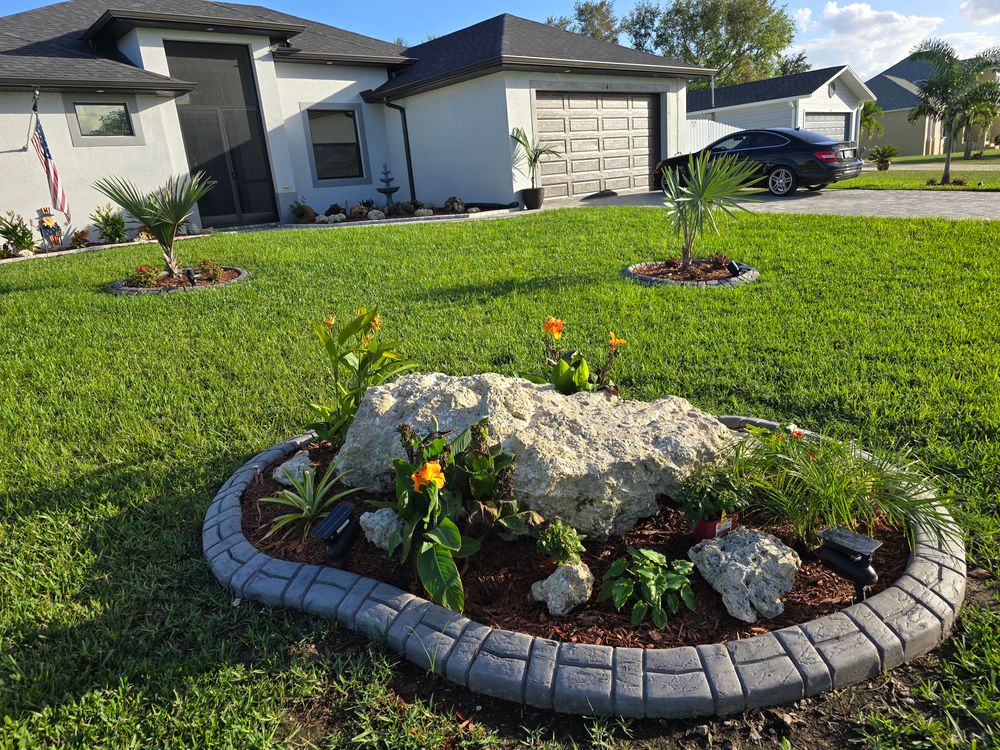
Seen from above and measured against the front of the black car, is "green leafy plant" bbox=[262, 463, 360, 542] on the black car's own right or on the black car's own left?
on the black car's own left

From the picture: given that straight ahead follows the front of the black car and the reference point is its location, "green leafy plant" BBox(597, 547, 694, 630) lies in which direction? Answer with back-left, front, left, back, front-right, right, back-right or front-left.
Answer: back-left

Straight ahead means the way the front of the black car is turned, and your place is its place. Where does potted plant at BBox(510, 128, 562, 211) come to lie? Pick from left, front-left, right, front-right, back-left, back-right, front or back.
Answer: front-left

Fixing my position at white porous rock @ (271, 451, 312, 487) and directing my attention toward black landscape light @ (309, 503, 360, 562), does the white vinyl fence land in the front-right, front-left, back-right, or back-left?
back-left

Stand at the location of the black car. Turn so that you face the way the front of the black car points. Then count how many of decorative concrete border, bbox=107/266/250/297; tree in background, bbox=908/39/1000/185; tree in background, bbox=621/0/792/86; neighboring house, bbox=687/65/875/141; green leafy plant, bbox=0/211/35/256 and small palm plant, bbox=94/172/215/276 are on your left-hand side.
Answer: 3

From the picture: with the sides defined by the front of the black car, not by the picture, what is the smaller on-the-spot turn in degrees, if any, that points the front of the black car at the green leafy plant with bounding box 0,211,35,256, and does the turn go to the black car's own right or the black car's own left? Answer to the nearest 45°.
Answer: approximately 90° to the black car's own left

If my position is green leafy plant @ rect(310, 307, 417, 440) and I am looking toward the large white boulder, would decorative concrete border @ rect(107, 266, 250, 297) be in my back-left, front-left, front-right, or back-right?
back-left

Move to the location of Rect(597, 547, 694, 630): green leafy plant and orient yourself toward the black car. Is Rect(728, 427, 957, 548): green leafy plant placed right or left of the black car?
right

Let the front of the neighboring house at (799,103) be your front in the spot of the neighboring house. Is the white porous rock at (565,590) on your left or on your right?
on your right

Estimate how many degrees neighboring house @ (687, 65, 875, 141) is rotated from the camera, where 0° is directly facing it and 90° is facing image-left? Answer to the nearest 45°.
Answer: approximately 315°

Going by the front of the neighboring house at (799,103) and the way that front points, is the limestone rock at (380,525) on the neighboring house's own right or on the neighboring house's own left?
on the neighboring house's own right

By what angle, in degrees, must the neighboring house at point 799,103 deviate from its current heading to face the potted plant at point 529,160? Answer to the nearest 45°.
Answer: approximately 45° to its right

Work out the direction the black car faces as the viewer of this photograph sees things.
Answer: facing away from the viewer and to the left of the viewer

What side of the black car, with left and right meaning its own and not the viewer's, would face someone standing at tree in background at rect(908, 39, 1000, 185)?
right
